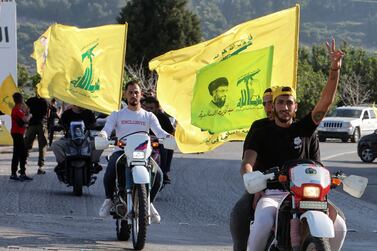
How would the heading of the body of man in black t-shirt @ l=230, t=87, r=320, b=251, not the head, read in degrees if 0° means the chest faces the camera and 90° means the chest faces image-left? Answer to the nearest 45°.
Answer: approximately 0°

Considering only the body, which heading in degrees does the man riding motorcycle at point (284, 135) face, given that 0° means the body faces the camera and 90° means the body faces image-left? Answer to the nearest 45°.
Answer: approximately 0°
